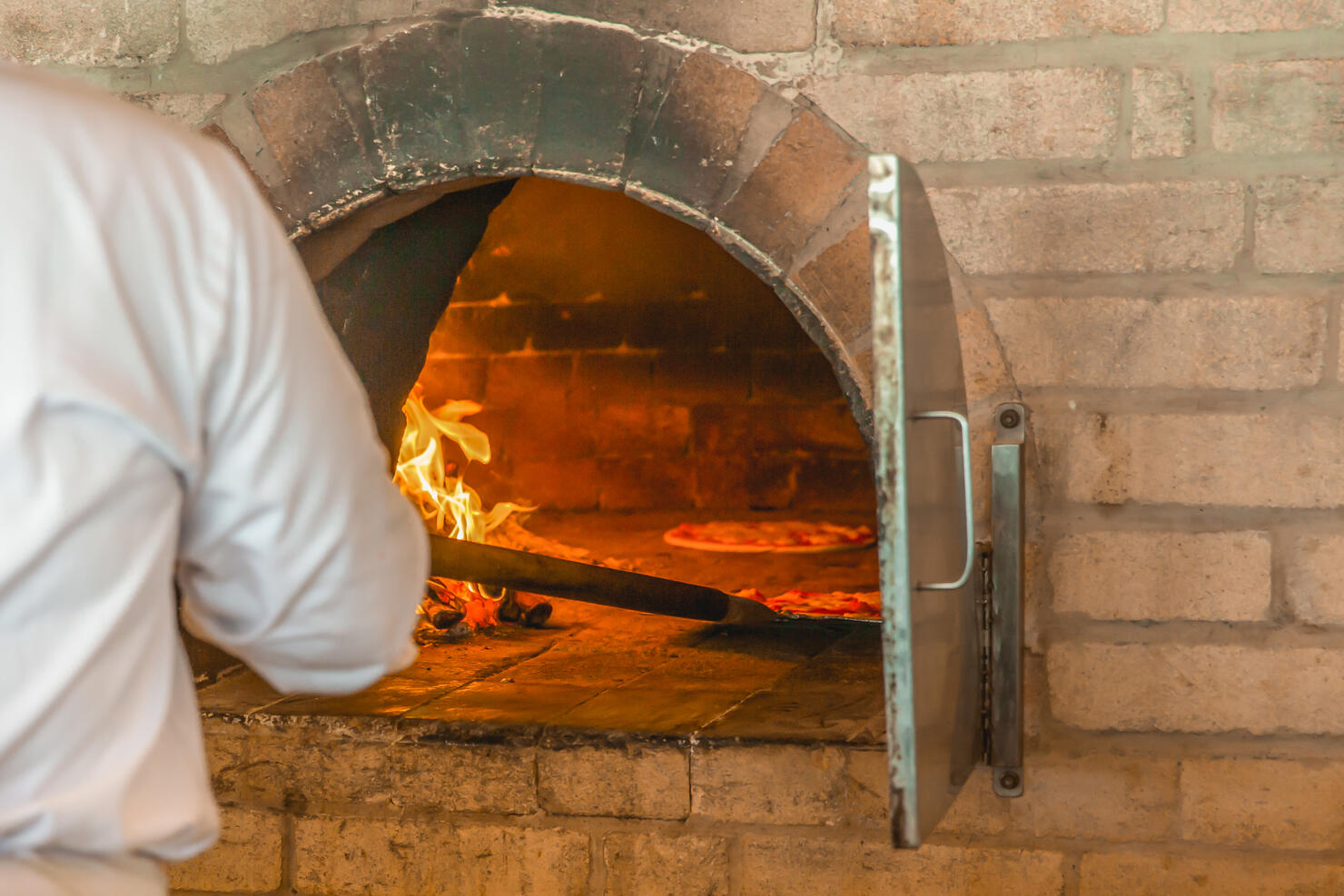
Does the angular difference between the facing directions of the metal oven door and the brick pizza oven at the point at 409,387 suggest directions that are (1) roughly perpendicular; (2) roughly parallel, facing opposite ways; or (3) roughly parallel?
roughly perpendicular

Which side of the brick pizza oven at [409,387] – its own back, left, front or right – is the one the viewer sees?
front

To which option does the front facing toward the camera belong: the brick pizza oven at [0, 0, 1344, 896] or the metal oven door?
the brick pizza oven
